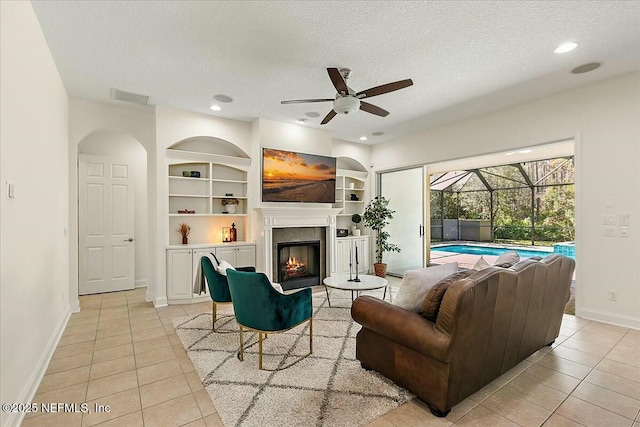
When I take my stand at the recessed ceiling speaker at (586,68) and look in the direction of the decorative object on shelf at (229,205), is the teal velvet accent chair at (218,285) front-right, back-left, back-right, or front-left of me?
front-left

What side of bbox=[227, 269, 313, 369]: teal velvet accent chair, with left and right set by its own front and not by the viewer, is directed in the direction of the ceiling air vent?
left

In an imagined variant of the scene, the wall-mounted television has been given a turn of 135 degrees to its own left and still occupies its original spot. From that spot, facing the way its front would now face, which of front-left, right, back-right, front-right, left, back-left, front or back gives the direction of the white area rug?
back

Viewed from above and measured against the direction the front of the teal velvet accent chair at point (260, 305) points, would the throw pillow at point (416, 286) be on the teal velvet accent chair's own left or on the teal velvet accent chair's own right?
on the teal velvet accent chair's own right

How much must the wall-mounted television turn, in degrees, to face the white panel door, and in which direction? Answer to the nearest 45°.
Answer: approximately 135° to its right

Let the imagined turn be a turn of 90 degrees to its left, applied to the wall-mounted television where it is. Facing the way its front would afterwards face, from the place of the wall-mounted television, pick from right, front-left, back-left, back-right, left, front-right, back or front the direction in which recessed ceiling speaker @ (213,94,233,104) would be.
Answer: back

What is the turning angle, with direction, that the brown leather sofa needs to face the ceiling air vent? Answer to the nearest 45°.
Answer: approximately 45° to its left

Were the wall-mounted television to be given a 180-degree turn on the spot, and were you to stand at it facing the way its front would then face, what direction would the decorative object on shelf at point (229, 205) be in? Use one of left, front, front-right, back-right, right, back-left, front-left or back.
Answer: front-left

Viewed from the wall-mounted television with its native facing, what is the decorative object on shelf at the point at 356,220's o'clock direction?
The decorative object on shelf is roughly at 9 o'clock from the wall-mounted television.

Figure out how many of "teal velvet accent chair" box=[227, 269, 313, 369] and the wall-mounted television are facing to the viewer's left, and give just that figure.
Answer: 0

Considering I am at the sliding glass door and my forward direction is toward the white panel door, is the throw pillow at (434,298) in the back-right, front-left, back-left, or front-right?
front-left

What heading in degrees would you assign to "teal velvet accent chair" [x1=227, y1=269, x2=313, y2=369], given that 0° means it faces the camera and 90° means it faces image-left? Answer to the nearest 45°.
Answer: approximately 225°

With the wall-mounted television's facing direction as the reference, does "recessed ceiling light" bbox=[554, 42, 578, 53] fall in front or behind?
in front

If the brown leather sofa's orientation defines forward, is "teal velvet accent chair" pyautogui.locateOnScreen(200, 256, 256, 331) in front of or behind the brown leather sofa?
in front

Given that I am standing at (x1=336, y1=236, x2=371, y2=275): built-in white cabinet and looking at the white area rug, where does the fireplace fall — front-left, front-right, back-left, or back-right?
front-right

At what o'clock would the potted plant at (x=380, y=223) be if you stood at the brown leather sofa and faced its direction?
The potted plant is roughly at 1 o'clock from the brown leather sofa.

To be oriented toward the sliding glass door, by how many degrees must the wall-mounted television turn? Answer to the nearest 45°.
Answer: approximately 90° to its left
